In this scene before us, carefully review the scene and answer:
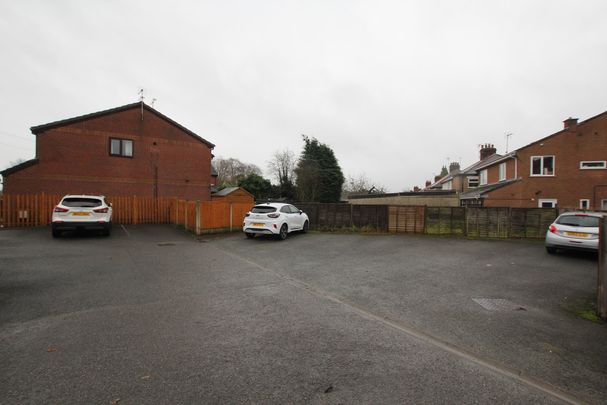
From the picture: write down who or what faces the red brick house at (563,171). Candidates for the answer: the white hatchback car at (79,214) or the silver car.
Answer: the silver car

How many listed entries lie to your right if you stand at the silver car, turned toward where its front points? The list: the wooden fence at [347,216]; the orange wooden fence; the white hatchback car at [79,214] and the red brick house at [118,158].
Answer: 0

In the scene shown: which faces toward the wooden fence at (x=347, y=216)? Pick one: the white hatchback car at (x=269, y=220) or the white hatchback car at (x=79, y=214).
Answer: the white hatchback car at (x=269, y=220)

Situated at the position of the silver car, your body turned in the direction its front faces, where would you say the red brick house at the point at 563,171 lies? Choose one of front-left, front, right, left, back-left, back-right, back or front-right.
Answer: front

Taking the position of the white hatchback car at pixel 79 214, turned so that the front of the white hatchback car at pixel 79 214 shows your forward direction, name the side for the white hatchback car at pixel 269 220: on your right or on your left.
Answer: on your right

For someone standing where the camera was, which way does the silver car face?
facing away from the viewer

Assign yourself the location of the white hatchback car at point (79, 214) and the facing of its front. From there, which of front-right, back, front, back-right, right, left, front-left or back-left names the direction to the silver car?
back-right

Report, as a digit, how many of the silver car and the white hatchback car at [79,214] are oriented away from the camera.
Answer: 2

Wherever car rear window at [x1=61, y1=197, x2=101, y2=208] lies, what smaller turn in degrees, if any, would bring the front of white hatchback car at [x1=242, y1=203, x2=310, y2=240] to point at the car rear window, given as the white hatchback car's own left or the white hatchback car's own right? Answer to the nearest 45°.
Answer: approximately 135° to the white hatchback car's own left

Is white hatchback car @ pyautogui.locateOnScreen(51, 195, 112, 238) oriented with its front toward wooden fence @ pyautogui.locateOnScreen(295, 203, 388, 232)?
no

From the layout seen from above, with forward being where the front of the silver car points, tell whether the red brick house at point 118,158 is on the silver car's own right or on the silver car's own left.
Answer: on the silver car's own left

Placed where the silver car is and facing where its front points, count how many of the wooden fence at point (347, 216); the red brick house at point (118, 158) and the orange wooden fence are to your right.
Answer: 0

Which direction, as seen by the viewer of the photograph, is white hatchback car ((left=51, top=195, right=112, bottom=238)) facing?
facing away from the viewer

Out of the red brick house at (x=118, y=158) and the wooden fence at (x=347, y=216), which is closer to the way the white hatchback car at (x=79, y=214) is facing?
the red brick house

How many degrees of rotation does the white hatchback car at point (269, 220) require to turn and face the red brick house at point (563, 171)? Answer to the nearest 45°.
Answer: approximately 45° to its right

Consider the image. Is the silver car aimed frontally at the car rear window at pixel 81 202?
no

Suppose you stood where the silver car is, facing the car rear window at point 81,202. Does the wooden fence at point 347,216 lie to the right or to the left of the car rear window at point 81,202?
right

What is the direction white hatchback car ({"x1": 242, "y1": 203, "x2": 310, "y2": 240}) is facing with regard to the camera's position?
facing away from the viewer and to the right of the viewer
